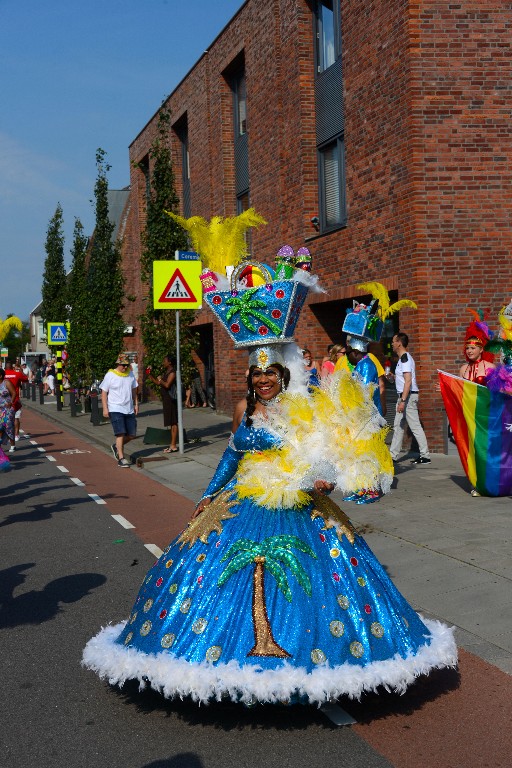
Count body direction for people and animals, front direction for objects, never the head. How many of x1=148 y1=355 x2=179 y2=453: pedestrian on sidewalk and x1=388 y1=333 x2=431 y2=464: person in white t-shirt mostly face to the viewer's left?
2

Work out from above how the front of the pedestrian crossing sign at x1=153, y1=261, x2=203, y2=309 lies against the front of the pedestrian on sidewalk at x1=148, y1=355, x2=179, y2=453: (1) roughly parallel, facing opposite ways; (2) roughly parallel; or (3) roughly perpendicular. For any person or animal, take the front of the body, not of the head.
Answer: roughly perpendicular

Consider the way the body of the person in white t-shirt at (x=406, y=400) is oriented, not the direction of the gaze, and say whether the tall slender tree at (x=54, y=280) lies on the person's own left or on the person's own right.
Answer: on the person's own right

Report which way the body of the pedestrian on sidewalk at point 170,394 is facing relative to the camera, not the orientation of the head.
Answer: to the viewer's left

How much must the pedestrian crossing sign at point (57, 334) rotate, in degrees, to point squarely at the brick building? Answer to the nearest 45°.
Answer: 0° — it already faces it

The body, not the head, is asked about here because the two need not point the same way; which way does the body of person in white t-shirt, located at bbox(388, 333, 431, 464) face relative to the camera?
to the viewer's left

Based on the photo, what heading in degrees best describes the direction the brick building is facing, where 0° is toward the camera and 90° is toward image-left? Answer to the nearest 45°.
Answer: approximately 45°
